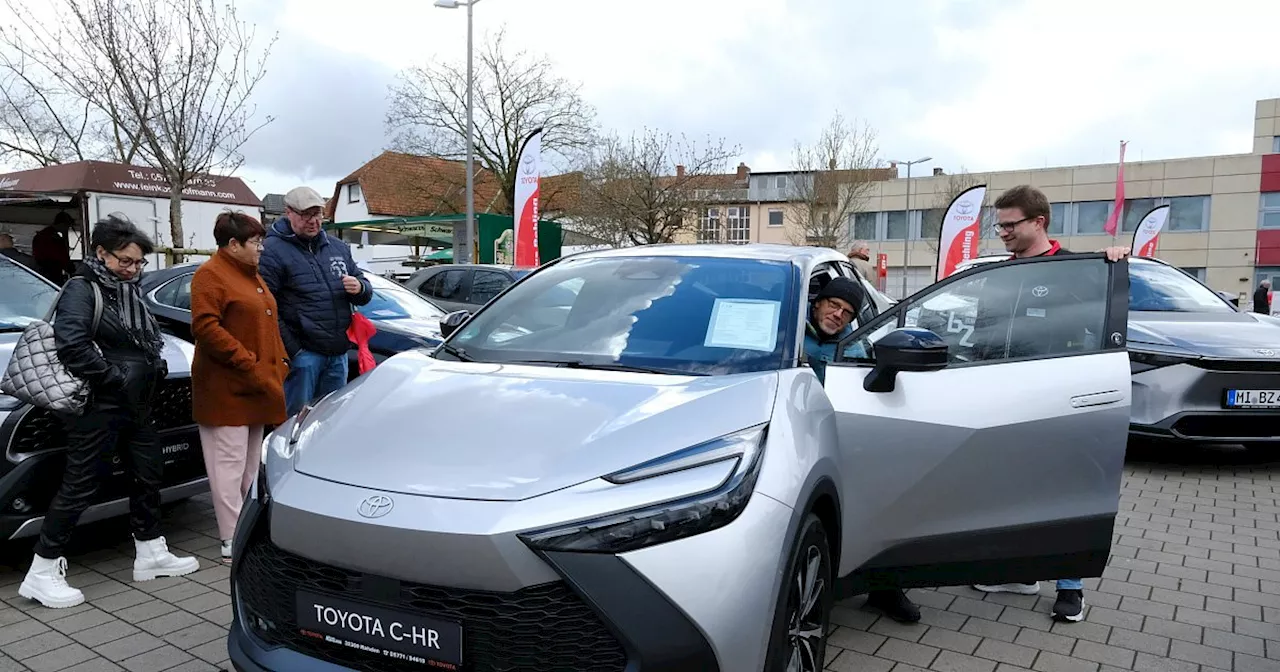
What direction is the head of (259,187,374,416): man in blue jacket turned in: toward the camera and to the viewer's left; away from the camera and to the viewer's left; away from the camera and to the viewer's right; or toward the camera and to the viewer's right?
toward the camera and to the viewer's right

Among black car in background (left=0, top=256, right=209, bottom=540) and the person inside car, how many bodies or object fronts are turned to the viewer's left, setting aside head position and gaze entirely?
0

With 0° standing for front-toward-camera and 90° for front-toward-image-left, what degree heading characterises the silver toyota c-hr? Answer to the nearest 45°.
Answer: approximately 45°

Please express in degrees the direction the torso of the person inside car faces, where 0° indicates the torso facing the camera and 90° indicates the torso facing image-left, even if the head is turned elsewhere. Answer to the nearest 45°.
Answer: approximately 315°

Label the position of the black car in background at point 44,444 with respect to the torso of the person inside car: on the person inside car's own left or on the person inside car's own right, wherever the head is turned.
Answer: on the person inside car's own right

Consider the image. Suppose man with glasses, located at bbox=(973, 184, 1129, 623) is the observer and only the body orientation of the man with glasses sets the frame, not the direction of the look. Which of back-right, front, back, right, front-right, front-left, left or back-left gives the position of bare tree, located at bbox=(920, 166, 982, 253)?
back-right

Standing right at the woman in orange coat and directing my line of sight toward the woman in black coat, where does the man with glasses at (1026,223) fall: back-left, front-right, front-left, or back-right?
back-left

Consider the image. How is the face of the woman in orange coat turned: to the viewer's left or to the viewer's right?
to the viewer's right

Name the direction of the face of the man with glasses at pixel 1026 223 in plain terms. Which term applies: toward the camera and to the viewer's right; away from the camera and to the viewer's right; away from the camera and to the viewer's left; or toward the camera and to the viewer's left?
toward the camera and to the viewer's left
